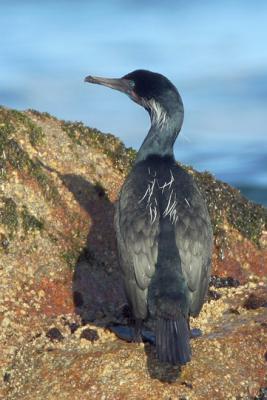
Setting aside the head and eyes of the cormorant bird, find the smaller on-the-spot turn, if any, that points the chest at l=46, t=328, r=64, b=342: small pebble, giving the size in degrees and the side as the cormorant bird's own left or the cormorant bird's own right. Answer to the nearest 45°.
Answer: approximately 45° to the cormorant bird's own left

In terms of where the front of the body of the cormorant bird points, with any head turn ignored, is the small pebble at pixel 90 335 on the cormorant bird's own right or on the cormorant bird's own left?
on the cormorant bird's own left

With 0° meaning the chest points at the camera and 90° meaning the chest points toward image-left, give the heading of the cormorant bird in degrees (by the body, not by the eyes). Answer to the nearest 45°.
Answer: approximately 180°
